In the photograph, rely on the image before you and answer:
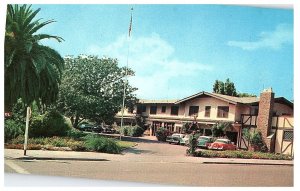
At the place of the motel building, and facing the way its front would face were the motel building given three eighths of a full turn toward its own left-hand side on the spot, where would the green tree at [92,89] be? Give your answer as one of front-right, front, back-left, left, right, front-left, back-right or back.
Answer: back

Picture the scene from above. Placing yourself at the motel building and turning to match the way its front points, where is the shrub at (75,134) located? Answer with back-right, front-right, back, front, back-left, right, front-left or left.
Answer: front-right

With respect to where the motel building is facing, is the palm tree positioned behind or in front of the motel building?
in front

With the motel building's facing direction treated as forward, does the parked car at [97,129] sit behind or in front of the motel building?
in front

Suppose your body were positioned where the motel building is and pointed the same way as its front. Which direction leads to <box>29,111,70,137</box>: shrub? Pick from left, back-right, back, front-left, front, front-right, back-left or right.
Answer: front-right

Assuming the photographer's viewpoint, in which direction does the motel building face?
facing the viewer and to the left of the viewer

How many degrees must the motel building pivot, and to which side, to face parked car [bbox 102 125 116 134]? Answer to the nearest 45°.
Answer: approximately 45° to its right
